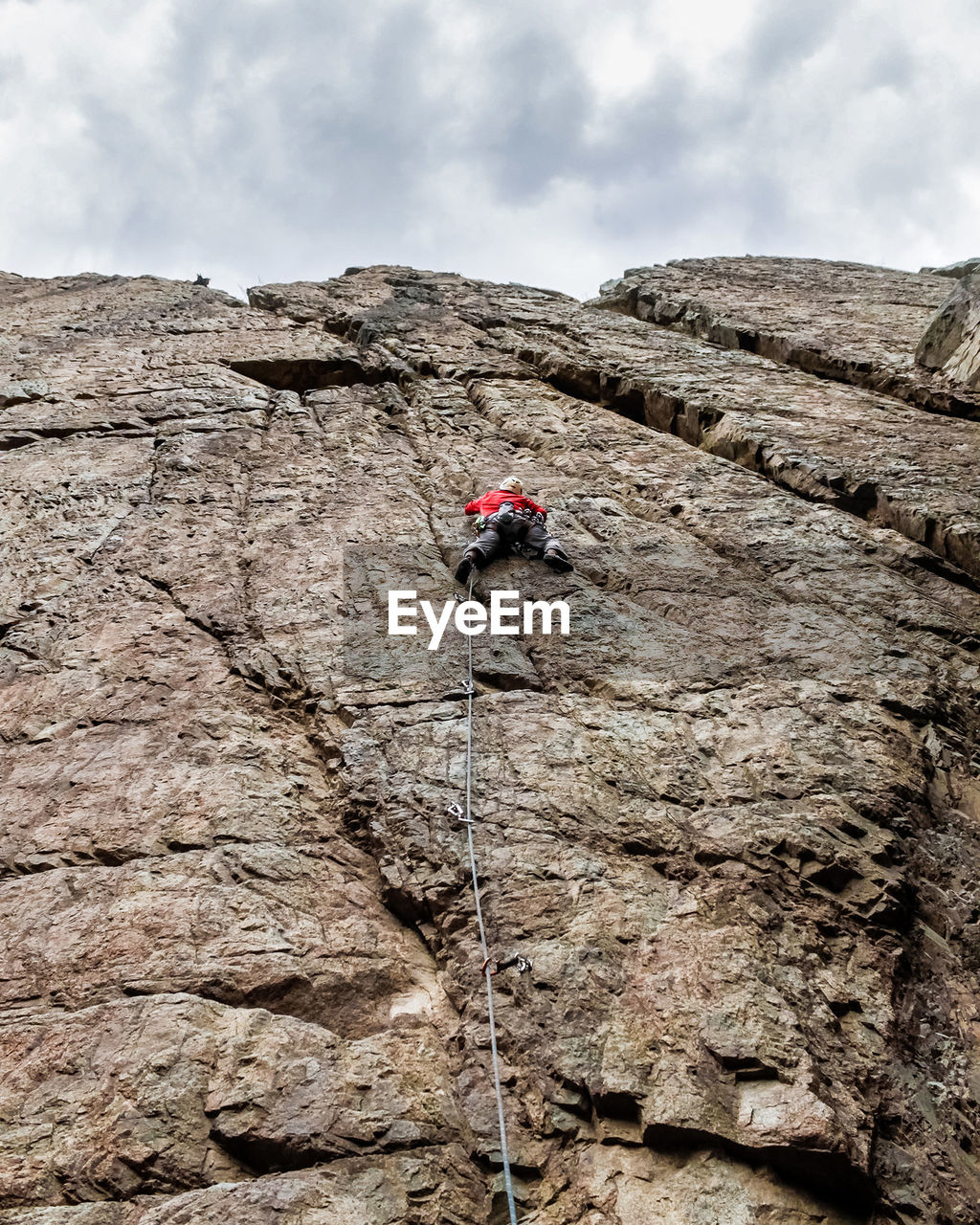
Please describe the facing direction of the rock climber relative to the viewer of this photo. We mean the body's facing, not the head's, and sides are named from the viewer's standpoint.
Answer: facing away from the viewer
